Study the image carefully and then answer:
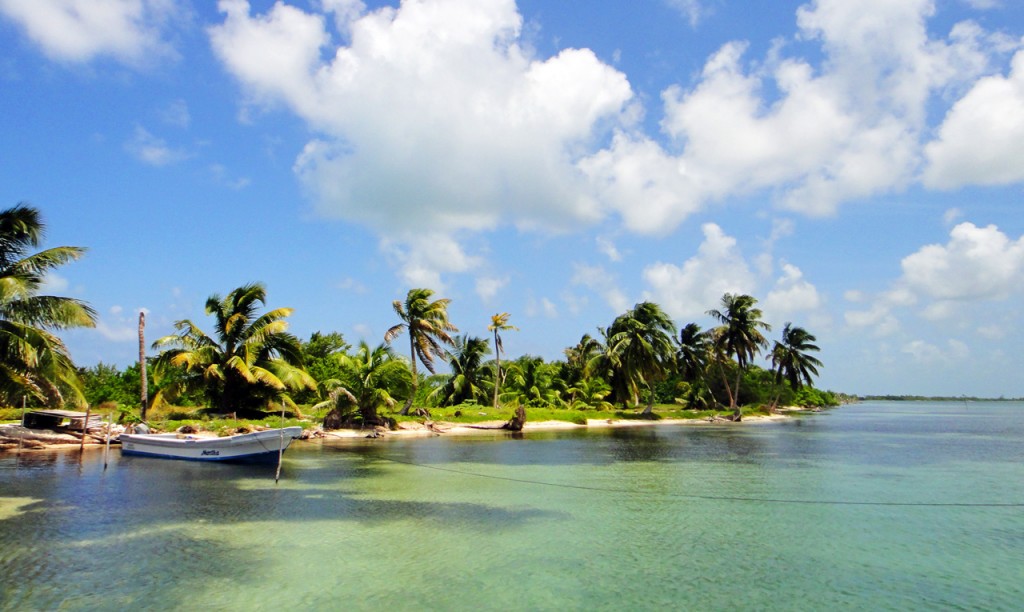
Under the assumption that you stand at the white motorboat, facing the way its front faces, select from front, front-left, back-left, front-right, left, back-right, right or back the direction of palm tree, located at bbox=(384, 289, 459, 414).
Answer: front-left

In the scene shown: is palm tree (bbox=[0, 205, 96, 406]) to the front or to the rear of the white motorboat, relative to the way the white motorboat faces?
to the rear

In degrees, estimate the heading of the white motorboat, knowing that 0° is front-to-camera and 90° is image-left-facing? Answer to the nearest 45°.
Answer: approximately 270°
